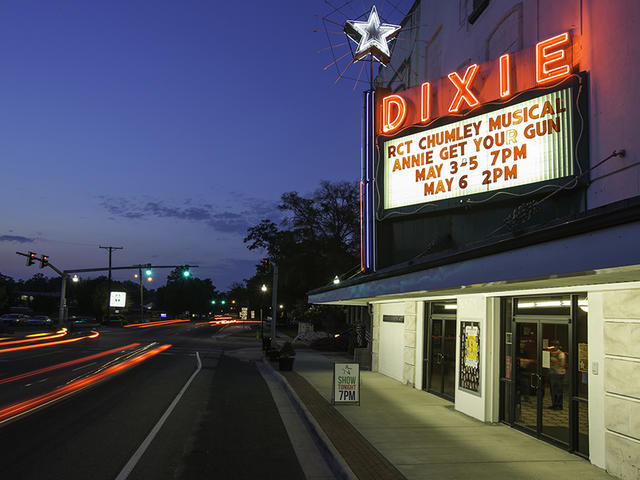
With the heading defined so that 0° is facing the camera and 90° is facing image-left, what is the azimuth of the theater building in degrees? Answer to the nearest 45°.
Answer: approximately 45°

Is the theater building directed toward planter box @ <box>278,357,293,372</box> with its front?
no

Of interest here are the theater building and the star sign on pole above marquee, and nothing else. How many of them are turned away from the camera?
0

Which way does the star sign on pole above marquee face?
toward the camera

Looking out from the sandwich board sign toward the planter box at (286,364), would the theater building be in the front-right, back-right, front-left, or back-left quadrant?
back-right
